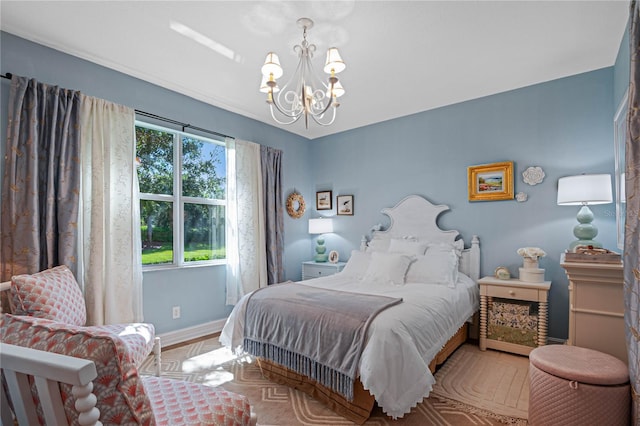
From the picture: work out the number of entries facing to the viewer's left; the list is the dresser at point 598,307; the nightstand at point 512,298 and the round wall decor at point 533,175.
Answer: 1

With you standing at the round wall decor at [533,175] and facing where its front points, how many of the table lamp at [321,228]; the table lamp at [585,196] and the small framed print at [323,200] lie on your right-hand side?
2

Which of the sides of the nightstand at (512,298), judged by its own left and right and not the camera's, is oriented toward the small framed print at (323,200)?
right

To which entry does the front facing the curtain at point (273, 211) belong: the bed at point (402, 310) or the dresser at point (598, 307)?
the dresser

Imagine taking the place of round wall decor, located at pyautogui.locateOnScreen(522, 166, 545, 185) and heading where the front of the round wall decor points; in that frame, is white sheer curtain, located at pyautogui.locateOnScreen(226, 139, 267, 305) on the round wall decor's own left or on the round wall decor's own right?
on the round wall decor's own right

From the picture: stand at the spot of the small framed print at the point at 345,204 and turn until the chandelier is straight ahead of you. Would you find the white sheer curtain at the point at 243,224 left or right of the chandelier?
right

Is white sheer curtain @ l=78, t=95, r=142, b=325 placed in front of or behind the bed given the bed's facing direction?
in front

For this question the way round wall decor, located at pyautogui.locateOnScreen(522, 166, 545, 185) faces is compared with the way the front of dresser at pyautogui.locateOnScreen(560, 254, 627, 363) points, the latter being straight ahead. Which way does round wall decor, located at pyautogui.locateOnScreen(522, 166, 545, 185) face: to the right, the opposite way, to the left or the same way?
to the left

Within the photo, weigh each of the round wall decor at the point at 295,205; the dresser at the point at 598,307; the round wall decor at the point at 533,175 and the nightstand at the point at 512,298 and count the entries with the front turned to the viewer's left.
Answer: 1

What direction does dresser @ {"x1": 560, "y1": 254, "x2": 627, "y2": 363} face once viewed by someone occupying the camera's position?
facing to the left of the viewer

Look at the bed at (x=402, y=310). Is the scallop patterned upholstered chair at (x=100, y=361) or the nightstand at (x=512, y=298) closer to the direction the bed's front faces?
the scallop patterned upholstered chair
